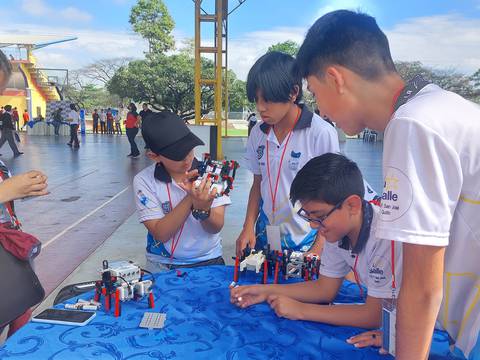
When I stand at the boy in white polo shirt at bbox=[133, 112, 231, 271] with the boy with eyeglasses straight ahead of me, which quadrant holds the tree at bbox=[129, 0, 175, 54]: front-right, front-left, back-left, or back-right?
back-left

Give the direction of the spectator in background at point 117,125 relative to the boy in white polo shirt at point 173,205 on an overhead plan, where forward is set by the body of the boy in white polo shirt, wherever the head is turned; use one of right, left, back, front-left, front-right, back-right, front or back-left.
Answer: back-left

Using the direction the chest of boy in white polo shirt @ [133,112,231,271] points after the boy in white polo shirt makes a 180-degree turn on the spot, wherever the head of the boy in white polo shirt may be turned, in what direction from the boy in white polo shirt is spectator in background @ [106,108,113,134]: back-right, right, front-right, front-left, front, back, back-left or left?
front-right

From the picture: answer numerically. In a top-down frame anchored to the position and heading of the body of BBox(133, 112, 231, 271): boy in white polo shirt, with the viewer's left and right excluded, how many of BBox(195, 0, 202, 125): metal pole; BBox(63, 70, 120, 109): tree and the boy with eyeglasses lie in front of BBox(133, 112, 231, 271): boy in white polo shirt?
1

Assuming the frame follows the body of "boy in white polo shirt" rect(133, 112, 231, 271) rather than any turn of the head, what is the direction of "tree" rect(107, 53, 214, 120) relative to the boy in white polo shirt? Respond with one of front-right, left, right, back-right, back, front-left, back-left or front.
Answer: back-left

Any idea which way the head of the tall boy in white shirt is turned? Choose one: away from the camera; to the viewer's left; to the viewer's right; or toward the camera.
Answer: to the viewer's left

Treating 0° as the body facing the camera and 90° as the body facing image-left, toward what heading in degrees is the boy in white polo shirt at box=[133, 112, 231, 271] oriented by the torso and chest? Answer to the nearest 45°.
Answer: approximately 315°

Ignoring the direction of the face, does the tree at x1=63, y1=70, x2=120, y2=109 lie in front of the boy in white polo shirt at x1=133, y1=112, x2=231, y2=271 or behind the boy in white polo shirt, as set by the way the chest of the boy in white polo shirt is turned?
behind

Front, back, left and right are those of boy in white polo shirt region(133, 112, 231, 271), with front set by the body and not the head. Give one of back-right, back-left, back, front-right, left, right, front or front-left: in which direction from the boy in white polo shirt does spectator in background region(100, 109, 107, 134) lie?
back-left
